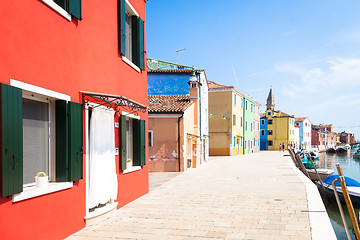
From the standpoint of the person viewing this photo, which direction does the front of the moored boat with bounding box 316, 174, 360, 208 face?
facing away from the viewer and to the left of the viewer

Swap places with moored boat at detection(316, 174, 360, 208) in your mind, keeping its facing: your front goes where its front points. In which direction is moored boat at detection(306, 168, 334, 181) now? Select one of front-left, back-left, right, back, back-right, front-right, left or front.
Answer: front-right

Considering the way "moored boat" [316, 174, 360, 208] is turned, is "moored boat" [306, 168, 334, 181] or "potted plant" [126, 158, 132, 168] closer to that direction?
the moored boat

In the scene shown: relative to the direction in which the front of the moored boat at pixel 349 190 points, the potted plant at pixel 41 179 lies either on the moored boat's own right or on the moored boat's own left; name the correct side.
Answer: on the moored boat's own left

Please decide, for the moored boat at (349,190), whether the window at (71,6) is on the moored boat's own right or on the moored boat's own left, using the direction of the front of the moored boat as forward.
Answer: on the moored boat's own left

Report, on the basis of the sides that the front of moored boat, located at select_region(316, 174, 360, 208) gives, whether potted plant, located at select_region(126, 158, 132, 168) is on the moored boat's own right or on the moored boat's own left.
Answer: on the moored boat's own left

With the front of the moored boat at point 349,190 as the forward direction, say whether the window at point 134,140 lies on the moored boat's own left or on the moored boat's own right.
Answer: on the moored boat's own left

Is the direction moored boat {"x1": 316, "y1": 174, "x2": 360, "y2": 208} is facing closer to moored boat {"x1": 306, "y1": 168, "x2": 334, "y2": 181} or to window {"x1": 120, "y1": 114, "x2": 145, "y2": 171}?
the moored boat
